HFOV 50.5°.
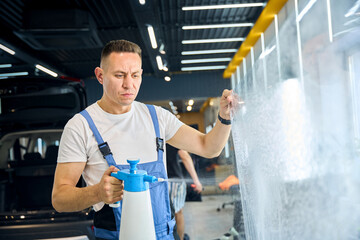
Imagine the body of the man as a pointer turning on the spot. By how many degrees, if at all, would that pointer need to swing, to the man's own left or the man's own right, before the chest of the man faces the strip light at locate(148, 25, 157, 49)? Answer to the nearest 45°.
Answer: approximately 135° to the man's own left

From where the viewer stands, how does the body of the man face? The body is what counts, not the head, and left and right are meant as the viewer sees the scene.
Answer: facing the viewer and to the right of the viewer

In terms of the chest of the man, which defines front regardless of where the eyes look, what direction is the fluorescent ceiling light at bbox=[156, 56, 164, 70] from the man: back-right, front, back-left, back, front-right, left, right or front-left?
back-left

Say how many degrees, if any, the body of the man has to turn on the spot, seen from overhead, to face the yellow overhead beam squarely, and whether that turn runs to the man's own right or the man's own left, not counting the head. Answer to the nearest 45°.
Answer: approximately 90° to the man's own left

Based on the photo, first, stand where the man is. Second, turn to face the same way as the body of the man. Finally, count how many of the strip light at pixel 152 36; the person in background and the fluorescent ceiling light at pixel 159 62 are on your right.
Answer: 0

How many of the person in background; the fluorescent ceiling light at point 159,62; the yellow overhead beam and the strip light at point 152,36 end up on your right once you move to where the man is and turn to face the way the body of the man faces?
0

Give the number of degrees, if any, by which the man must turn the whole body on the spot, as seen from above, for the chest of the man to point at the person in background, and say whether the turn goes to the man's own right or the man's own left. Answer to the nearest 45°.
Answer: approximately 135° to the man's own left

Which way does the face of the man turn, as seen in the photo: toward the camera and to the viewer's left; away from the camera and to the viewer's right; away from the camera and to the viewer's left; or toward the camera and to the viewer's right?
toward the camera and to the viewer's right
